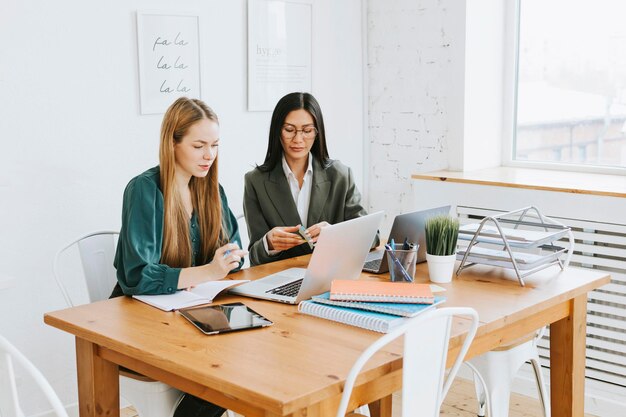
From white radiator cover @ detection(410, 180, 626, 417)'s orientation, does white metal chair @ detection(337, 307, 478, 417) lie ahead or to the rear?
ahead

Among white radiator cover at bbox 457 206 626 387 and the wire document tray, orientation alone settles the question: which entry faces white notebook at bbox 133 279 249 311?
the white radiator cover

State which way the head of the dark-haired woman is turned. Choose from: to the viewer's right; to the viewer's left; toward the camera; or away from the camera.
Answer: toward the camera

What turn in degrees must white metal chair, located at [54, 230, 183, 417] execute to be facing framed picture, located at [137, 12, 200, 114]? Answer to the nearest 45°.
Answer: approximately 135° to its left

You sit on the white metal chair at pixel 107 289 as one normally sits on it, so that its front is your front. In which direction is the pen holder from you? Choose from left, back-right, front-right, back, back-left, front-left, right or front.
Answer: front

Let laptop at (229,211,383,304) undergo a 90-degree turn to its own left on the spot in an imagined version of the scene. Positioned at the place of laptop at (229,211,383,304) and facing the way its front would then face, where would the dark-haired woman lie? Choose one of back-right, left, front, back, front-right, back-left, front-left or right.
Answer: back-right

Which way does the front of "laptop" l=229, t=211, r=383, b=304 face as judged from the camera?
facing away from the viewer and to the left of the viewer

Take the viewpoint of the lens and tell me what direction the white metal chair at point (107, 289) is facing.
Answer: facing the viewer and to the right of the viewer

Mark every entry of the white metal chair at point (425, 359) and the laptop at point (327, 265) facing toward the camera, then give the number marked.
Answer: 0

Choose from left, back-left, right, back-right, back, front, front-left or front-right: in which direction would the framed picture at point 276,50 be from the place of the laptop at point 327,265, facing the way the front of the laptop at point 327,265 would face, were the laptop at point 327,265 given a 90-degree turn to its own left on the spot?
back-right

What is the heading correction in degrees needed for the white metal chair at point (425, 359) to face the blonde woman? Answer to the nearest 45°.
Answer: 0° — it already faces them

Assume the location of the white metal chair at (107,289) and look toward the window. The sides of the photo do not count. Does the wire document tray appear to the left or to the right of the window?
right

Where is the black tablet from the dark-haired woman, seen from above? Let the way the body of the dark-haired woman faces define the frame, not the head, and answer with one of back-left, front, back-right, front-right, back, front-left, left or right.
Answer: front

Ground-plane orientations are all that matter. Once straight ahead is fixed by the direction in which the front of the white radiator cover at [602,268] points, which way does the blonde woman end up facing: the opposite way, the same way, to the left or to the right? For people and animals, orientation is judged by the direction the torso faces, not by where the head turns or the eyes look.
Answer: to the left

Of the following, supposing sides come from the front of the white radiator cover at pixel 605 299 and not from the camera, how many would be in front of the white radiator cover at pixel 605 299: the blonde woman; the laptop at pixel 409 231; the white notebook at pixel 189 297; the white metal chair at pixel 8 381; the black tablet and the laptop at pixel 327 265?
6

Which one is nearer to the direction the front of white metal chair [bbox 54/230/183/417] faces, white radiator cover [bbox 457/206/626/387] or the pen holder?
the pen holder

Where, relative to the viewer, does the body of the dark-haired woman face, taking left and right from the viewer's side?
facing the viewer
